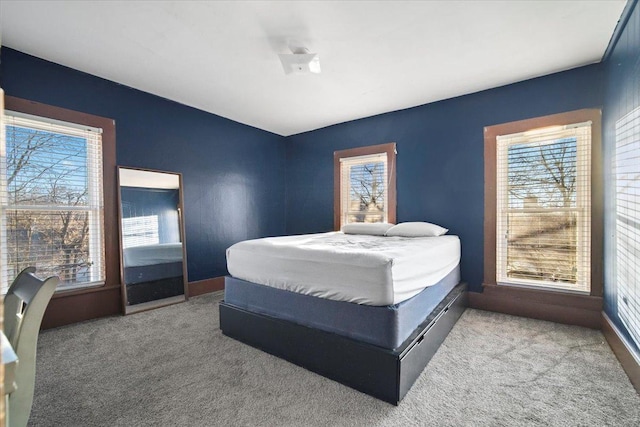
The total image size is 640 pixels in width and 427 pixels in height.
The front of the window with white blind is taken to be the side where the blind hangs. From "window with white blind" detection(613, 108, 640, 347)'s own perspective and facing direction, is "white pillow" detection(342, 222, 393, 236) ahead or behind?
ahead

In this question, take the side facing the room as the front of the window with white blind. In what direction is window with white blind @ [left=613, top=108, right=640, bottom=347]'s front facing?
to the viewer's left

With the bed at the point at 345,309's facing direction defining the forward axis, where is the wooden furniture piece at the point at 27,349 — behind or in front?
in front

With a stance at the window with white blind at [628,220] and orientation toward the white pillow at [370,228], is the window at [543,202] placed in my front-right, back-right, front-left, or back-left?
front-right

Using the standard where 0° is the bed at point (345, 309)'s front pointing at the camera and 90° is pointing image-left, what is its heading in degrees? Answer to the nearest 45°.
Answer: approximately 45°

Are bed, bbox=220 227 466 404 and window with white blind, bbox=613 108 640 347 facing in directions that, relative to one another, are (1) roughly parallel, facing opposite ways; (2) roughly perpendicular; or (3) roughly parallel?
roughly perpendicular

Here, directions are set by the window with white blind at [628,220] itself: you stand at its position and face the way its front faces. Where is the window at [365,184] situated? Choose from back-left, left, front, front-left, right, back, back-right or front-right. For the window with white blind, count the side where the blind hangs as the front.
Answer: front

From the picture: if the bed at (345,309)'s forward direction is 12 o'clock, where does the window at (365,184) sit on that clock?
The window is roughly at 5 o'clock from the bed.

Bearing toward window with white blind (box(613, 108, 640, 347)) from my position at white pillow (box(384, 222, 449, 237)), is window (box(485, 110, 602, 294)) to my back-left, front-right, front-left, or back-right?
front-left

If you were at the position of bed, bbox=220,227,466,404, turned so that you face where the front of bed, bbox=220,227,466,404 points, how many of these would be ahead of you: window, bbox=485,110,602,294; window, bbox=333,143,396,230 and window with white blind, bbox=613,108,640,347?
0

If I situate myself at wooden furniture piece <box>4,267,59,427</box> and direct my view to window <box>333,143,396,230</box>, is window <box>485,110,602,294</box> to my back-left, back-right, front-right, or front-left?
front-right

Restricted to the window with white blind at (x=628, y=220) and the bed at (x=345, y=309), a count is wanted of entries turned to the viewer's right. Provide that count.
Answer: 0
